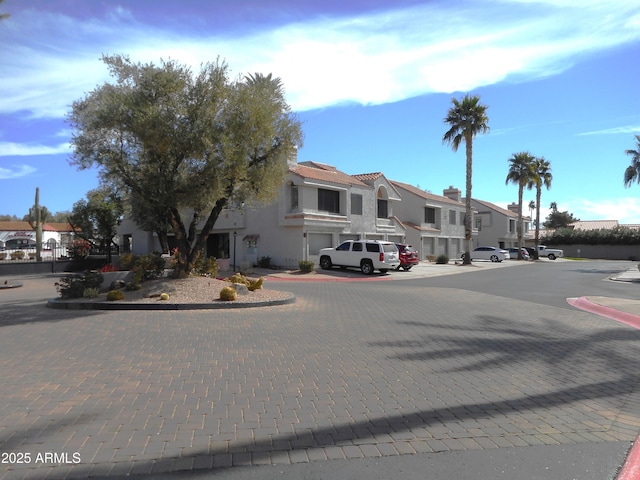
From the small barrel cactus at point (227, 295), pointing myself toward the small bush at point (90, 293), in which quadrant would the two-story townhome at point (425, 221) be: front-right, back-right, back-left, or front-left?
back-right

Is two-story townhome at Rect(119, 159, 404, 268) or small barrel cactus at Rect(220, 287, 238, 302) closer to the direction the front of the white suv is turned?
the two-story townhome

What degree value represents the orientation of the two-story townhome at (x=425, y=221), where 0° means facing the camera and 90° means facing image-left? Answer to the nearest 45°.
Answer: approximately 315°

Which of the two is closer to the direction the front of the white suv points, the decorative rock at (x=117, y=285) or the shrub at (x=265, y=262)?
the shrub

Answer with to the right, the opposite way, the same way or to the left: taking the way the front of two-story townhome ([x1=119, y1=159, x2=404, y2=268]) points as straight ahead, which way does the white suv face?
the opposite way

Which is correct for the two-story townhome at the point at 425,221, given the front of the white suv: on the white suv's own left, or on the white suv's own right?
on the white suv's own right

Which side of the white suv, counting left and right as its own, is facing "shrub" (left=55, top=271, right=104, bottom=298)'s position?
left

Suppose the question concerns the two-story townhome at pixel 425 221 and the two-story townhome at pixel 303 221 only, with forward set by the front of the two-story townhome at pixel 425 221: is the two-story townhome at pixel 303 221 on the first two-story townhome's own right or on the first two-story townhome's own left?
on the first two-story townhome's own right

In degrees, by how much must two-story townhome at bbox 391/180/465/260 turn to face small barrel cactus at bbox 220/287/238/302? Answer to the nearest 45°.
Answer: approximately 45° to its right

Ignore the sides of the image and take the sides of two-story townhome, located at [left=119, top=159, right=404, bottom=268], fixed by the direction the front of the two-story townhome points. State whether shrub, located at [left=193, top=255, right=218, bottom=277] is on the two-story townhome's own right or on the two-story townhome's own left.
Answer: on the two-story townhome's own right
